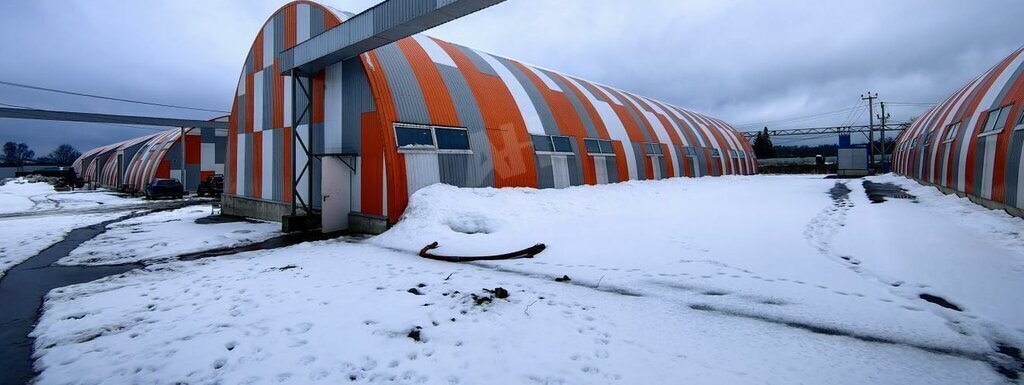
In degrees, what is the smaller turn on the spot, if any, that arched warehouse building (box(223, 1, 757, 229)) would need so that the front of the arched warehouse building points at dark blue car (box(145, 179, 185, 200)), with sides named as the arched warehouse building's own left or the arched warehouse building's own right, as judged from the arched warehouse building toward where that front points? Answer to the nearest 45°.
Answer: approximately 90° to the arched warehouse building's own right

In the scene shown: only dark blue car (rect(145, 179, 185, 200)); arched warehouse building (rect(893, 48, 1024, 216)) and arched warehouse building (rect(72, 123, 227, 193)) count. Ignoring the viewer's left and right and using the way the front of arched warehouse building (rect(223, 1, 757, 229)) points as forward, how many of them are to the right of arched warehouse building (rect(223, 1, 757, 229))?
2

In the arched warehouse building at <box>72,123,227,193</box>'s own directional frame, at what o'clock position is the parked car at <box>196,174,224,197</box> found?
The parked car is roughly at 1 o'clock from the arched warehouse building.

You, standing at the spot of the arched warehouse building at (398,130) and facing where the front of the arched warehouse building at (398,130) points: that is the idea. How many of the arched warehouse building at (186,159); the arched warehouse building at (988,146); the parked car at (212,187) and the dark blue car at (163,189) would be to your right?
3

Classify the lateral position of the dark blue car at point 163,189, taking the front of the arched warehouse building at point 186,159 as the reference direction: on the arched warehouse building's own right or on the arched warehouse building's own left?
on the arched warehouse building's own right

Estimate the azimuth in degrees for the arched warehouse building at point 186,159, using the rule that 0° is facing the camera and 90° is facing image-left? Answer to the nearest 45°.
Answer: approximately 315°

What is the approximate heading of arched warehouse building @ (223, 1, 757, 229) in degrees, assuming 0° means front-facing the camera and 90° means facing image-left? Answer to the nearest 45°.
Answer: approximately 45°

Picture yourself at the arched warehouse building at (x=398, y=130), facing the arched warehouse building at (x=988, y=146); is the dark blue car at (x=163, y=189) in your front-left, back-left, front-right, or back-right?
back-left

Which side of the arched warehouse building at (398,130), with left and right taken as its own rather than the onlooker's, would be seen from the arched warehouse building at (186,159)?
right
